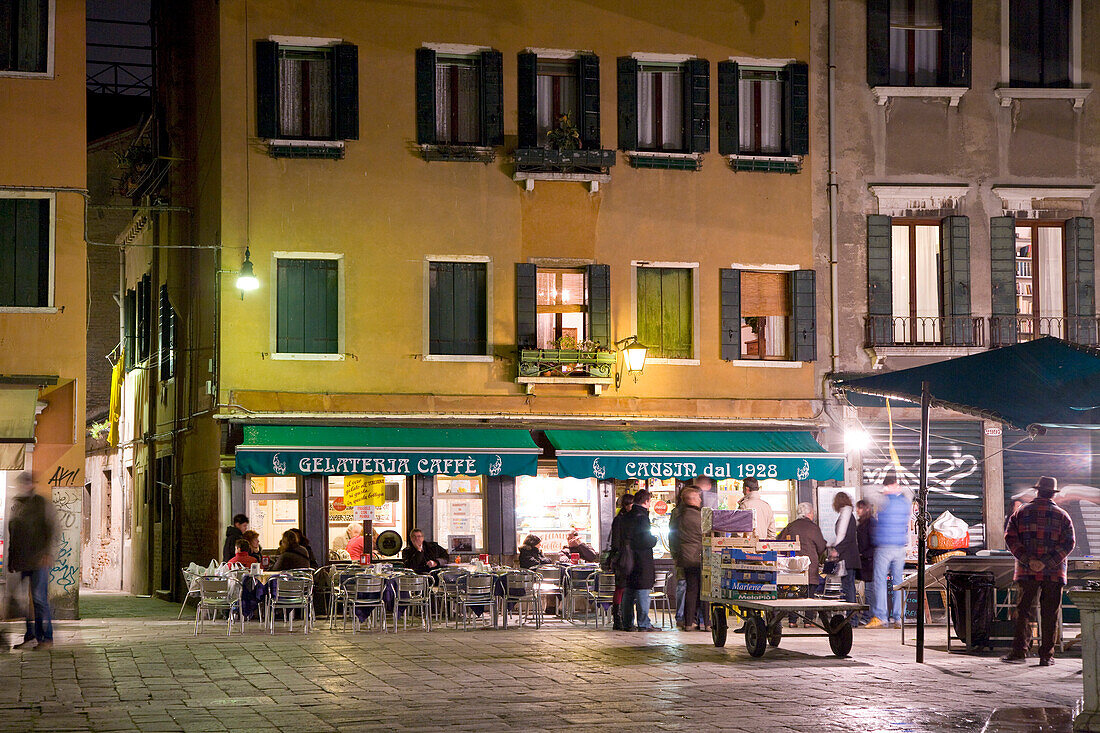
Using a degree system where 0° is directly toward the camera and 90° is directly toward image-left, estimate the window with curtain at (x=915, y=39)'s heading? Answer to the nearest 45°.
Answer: approximately 0°

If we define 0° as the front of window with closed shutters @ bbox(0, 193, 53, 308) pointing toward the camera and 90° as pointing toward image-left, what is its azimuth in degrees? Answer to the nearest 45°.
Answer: approximately 0°

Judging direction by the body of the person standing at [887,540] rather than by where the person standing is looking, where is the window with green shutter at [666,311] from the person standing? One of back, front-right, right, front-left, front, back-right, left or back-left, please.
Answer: front-left

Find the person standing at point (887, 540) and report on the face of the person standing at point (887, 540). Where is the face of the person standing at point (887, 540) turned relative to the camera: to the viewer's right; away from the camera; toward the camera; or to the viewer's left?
away from the camera

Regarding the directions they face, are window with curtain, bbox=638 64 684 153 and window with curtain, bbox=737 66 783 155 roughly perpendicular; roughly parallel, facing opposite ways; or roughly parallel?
roughly parallel

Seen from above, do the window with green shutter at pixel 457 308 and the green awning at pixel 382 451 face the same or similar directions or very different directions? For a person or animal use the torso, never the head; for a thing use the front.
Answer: same or similar directions

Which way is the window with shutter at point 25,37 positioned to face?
toward the camera
